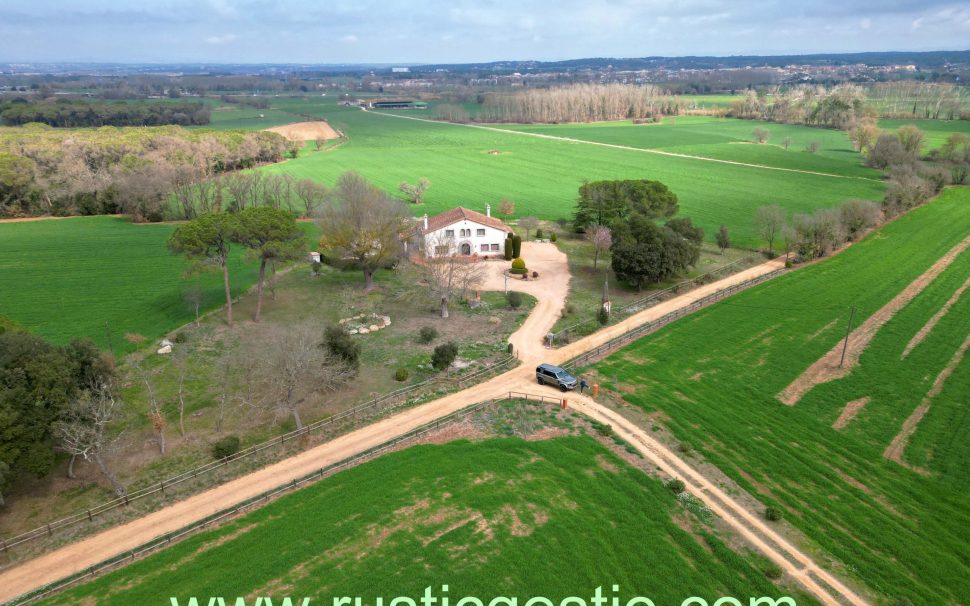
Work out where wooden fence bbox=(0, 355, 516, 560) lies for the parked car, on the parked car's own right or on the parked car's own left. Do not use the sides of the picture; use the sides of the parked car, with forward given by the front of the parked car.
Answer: on the parked car's own right

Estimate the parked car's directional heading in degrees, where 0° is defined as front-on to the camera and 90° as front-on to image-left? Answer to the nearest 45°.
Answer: approximately 315°

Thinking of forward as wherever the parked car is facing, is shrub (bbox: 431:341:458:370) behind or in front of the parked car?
behind

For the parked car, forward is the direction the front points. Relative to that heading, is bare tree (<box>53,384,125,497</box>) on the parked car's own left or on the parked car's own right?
on the parked car's own right

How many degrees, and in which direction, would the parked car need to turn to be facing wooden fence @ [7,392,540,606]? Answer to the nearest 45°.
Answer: approximately 90° to its right

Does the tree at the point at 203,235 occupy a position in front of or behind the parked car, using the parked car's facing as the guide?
behind

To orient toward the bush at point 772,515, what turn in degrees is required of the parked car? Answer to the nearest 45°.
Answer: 0° — it already faces it

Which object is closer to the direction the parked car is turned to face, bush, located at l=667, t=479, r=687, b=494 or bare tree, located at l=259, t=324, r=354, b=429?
the bush

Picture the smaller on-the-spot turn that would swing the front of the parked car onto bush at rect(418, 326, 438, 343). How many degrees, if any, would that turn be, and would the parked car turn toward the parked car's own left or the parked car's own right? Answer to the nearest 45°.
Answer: approximately 180°
